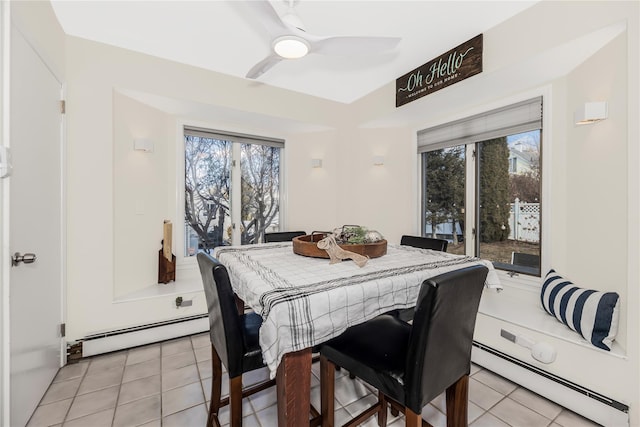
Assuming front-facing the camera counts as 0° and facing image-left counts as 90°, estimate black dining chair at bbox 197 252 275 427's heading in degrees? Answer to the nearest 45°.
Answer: approximately 225°

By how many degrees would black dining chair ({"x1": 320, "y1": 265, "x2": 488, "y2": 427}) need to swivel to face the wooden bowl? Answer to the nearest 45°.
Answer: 0° — it already faces it

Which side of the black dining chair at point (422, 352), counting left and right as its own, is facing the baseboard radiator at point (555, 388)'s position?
right

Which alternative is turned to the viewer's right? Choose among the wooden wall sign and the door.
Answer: the door

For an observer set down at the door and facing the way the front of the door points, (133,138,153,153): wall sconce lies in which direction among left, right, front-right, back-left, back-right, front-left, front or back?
front-left

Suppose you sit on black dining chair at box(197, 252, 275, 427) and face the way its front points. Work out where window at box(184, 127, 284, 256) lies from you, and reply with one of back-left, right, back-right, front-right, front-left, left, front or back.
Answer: front-left

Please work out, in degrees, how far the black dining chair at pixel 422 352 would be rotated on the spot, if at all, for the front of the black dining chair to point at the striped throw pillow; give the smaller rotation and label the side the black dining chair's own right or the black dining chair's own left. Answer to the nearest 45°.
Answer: approximately 90° to the black dining chair's own right

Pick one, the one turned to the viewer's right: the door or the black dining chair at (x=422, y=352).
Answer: the door

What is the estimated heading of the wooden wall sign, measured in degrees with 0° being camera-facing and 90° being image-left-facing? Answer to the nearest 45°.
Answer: approximately 45°

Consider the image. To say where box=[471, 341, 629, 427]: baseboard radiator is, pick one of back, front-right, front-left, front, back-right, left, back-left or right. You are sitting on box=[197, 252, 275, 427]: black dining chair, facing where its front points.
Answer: front-right

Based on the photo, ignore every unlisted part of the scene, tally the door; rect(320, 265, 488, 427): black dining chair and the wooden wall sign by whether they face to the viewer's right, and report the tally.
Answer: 1
